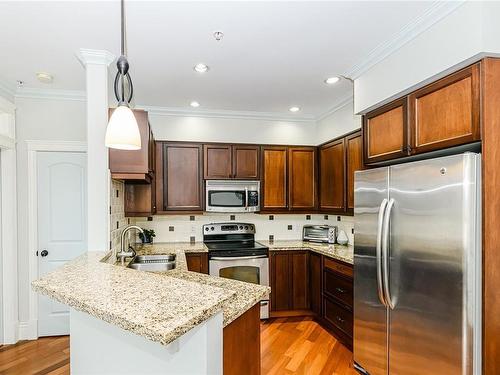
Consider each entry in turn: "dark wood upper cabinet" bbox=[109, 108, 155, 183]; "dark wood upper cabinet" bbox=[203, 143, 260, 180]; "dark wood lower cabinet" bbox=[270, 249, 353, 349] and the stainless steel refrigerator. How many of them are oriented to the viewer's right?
1

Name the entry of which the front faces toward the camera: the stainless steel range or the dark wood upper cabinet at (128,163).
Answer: the stainless steel range

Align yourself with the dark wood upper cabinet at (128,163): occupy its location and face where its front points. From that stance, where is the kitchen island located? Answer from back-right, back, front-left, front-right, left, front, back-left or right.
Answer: right

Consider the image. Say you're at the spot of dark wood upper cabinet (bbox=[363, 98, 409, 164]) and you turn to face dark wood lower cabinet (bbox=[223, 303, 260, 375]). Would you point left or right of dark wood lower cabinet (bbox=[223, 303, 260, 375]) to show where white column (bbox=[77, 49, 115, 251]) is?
right

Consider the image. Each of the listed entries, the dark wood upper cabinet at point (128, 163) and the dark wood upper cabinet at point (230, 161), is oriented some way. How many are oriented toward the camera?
1

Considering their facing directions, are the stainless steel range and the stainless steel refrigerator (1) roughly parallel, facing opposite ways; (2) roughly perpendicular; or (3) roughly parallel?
roughly perpendicular

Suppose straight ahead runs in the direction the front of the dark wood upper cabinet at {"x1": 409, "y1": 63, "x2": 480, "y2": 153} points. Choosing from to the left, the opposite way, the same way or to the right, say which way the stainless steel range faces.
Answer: to the left

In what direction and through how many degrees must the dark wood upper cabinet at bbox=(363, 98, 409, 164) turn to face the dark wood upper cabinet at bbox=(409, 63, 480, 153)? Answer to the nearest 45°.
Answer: approximately 90° to its left

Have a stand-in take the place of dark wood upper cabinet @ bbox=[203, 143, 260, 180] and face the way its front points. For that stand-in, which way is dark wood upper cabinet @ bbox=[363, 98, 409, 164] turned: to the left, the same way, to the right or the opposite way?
to the right

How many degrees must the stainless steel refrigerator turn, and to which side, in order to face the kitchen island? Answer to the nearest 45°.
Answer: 0° — it already faces it

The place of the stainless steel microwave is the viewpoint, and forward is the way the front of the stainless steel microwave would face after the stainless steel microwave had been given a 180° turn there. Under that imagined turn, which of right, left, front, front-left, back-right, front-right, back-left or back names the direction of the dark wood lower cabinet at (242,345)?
back

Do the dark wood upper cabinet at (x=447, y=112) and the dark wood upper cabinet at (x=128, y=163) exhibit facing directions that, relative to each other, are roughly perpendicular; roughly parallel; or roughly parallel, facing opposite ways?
roughly parallel, facing opposite ways

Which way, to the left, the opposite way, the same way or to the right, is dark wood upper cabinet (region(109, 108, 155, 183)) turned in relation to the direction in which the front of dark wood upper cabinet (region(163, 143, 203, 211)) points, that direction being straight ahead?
to the left

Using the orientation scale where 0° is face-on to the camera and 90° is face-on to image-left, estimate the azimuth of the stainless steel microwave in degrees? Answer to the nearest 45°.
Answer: approximately 0°

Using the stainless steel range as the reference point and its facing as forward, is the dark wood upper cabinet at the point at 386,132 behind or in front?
in front

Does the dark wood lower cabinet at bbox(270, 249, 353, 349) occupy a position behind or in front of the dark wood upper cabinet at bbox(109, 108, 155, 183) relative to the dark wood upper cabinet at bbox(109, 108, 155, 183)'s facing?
in front

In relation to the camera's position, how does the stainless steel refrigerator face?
facing the viewer and to the left of the viewer

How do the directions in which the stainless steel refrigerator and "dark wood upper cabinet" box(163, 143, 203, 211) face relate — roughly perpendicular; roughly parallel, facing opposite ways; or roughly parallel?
roughly perpendicular

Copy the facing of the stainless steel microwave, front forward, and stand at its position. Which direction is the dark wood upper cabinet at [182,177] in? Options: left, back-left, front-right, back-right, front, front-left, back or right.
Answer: right

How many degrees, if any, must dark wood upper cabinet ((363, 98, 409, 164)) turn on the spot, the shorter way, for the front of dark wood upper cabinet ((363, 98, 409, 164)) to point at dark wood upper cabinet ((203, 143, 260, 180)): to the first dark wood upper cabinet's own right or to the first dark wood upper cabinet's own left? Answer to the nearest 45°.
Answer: approximately 90° to the first dark wood upper cabinet's own right

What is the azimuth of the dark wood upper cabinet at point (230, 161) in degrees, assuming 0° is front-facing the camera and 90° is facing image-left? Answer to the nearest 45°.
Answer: approximately 0°
